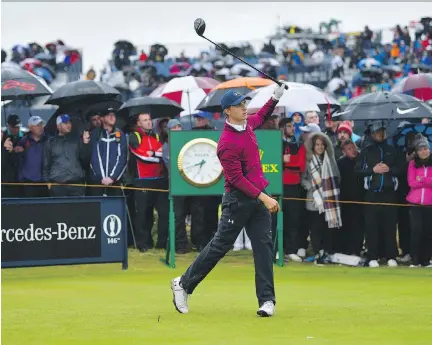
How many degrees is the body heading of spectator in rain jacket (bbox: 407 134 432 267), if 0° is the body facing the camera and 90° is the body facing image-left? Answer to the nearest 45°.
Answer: approximately 0°

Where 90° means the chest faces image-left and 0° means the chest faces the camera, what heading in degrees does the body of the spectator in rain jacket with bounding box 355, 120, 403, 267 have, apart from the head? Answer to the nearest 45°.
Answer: approximately 0°

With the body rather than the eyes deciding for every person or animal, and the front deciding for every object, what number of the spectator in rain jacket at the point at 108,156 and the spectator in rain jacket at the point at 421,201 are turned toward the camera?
2

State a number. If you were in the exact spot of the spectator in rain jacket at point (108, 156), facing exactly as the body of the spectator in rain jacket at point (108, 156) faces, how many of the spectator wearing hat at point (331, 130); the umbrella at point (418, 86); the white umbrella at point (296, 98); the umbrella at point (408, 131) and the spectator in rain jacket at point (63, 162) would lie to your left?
4

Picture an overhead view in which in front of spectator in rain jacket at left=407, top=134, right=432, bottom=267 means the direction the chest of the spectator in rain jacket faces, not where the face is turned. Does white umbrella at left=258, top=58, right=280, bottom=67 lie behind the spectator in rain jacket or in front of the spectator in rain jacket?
behind

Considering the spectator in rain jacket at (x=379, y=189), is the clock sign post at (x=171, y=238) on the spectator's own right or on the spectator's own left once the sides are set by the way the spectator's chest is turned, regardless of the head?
on the spectator's own right

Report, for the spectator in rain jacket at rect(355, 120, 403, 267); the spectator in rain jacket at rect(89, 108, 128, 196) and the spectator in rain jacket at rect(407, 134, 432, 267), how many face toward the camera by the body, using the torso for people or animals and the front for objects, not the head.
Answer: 3

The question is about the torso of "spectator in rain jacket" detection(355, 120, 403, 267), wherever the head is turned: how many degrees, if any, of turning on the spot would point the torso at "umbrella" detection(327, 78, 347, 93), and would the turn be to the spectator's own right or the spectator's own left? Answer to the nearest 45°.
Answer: approximately 180°
